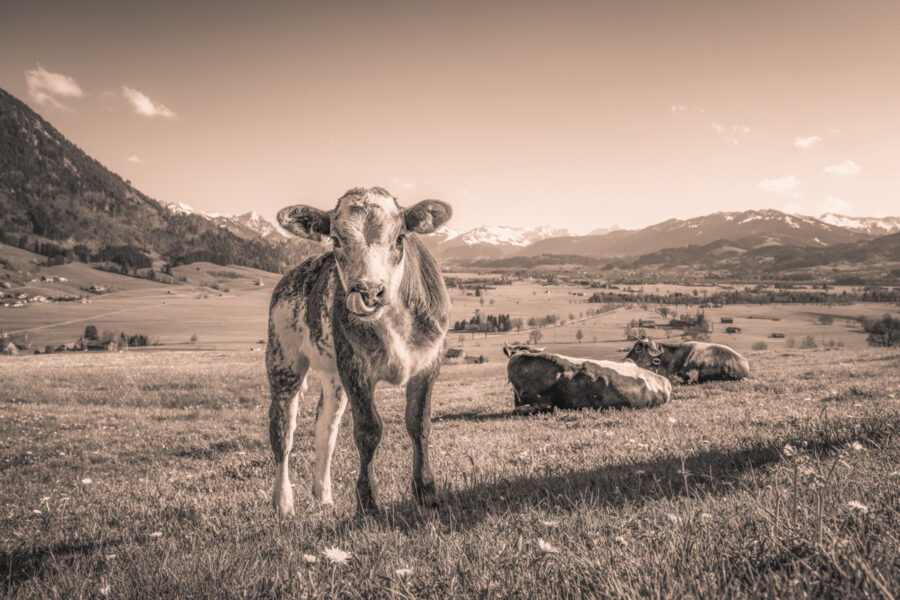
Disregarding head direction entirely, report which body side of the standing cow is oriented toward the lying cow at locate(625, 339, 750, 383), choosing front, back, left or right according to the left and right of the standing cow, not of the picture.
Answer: left

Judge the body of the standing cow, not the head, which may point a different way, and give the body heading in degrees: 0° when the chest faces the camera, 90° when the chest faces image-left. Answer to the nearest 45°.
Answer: approximately 315°

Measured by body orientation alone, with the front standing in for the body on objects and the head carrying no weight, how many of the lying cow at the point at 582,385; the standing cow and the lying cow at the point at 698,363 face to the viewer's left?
2

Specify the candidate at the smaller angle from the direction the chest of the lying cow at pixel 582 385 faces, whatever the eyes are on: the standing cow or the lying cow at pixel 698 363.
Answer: the standing cow

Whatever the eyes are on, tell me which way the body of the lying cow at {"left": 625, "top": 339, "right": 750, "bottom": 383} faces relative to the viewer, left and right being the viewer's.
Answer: facing to the left of the viewer

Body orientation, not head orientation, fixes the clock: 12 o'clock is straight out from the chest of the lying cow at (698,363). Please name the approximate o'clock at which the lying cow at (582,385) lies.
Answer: the lying cow at (582,385) is roughly at 10 o'clock from the lying cow at (698,363).

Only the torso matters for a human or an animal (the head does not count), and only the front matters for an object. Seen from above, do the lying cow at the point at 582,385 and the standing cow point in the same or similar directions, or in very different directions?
very different directions

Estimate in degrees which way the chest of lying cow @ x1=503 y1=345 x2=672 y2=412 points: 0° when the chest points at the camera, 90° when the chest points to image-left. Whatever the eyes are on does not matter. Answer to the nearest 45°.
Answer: approximately 90°

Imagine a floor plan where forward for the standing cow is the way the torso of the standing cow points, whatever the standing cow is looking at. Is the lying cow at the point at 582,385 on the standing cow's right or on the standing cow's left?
on the standing cow's left
